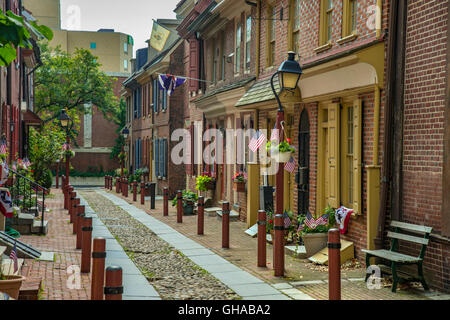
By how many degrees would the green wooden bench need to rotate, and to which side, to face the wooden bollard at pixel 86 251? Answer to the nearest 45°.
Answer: approximately 45° to its right

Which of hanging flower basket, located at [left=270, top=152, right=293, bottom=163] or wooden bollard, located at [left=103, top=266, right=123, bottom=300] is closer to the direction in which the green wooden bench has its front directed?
the wooden bollard

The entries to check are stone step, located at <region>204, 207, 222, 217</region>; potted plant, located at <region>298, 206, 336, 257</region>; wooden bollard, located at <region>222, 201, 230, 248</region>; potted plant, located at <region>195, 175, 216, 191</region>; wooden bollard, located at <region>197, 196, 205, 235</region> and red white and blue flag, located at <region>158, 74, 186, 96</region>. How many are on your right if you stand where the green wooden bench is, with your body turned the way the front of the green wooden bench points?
6

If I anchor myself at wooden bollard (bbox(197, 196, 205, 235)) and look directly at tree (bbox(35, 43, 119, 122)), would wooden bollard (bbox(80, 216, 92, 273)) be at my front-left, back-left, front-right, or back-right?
back-left

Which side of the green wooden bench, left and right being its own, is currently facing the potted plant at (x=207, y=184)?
right

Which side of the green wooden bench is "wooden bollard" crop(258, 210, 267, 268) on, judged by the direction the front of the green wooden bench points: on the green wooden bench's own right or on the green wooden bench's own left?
on the green wooden bench's own right

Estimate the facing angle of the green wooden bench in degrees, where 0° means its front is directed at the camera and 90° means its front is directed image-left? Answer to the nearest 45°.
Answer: approximately 45°

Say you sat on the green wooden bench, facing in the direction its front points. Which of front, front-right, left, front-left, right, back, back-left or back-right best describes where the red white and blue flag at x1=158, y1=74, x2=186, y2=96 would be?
right

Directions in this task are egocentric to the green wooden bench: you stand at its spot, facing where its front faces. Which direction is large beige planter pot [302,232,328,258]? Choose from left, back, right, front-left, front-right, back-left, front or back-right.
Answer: right

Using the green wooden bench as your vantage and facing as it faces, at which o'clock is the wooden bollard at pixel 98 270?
The wooden bollard is roughly at 12 o'clock from the green wooden bench.
